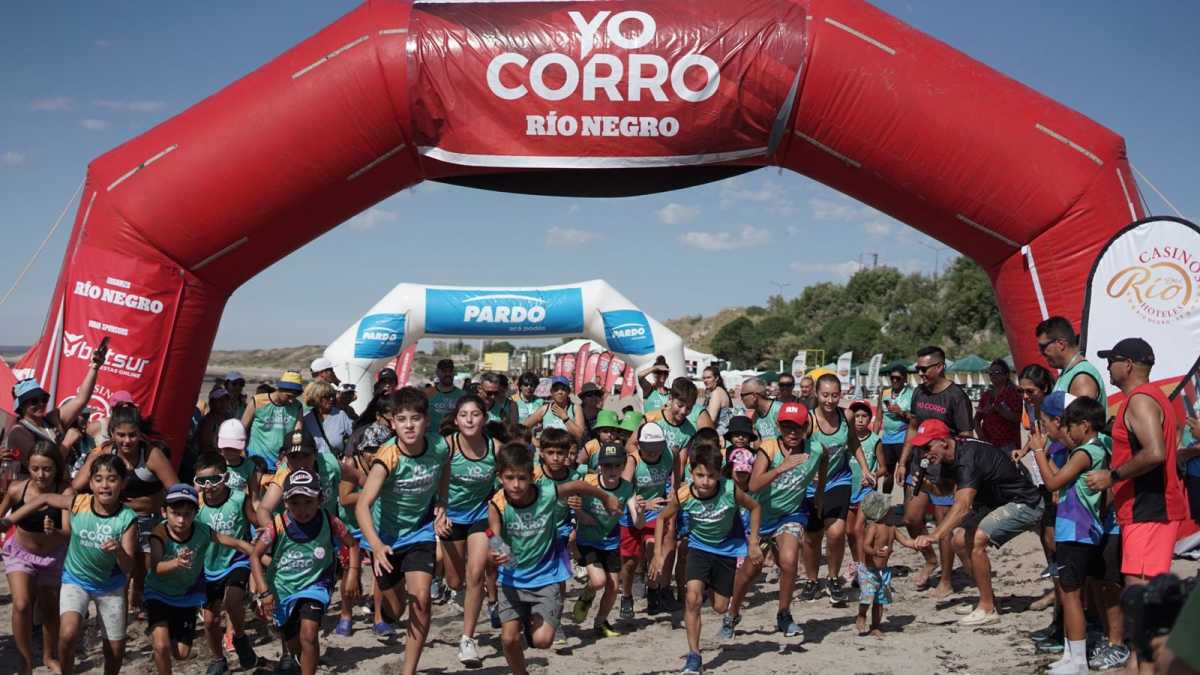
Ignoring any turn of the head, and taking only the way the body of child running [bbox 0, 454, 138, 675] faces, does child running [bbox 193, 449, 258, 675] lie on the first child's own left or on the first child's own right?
on the first child's own left

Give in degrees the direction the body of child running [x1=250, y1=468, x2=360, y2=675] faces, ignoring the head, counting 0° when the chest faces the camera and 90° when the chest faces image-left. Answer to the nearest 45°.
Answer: approximately 0°

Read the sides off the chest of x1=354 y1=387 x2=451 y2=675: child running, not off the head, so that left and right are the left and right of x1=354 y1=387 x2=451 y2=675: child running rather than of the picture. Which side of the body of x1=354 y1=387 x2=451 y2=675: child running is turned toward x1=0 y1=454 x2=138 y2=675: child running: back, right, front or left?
right

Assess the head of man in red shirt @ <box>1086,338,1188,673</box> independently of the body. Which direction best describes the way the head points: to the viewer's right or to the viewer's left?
to the viewer's left

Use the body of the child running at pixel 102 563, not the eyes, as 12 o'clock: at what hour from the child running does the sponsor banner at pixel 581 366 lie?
The sponsor banner is roughly at 7 o'clock from the child running.

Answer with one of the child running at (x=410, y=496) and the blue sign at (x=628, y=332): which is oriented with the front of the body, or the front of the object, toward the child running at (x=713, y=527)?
the blue sign

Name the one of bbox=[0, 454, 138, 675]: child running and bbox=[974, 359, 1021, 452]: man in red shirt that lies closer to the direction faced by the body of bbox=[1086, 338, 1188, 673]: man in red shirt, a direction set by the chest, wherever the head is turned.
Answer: the child running

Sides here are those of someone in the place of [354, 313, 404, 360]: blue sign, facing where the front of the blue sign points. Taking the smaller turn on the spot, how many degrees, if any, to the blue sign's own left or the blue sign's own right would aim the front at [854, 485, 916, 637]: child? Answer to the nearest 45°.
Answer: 0° — it already faces them

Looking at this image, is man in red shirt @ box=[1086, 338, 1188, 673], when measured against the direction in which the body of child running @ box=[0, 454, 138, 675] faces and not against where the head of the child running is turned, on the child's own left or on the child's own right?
on the child's own left

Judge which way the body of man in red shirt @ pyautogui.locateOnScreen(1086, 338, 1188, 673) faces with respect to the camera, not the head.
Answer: to the viewer's left

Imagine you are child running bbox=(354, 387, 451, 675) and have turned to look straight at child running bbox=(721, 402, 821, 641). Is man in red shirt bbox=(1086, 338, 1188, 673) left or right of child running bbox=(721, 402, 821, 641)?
right
